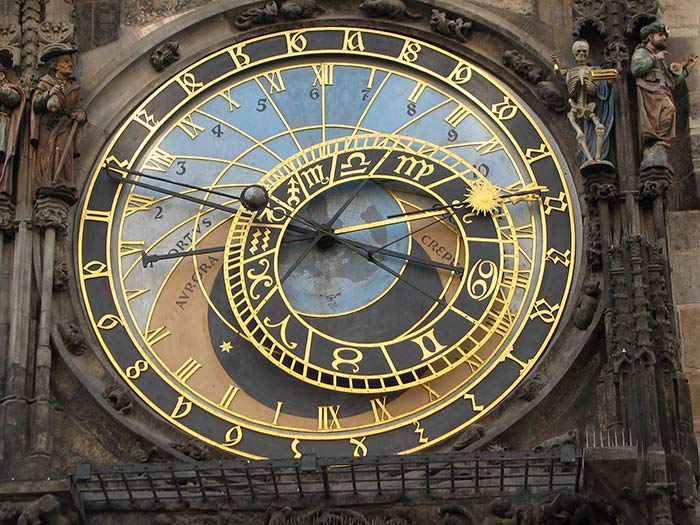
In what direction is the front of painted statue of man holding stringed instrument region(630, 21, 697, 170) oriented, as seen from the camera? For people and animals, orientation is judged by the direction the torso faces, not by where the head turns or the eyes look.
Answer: facing the viewer and to the right of the viewer

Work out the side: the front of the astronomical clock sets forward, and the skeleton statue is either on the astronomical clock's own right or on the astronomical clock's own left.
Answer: on the astronomical clock's own left

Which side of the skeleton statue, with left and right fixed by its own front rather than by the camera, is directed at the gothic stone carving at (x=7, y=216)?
right

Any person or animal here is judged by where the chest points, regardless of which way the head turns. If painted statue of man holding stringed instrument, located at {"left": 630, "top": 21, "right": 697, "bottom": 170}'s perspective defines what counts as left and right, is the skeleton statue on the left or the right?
on its right

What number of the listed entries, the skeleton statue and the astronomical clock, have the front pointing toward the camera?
2

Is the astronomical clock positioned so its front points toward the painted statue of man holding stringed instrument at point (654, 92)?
no

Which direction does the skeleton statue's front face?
toward the camera

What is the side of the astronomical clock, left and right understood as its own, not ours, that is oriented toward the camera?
front

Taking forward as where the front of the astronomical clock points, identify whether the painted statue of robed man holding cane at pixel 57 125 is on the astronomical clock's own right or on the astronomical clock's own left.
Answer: on the astronomical clock's own right

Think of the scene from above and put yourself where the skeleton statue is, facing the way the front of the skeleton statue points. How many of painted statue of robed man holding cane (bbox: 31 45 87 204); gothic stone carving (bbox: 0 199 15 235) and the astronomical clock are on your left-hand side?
0

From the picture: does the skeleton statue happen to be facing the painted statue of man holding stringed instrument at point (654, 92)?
no

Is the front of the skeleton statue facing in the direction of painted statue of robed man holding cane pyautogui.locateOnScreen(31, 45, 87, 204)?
no
